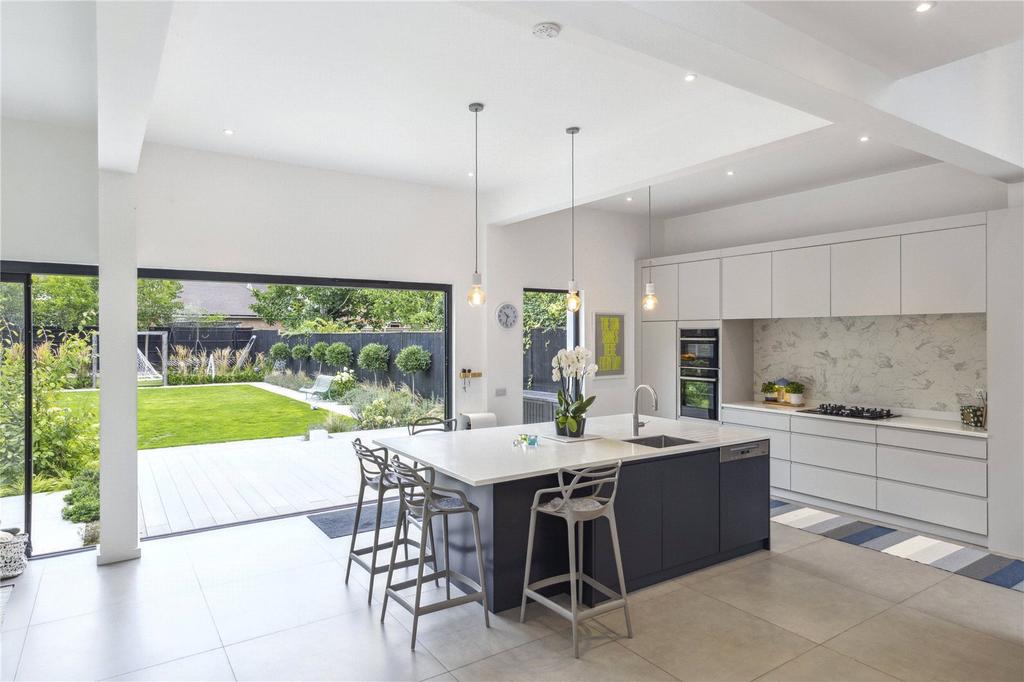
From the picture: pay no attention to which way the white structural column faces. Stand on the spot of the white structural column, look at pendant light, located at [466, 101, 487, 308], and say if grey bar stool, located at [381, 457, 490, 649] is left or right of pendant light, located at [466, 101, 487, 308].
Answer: right

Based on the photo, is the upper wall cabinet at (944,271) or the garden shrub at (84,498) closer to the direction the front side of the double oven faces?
the garden shrub

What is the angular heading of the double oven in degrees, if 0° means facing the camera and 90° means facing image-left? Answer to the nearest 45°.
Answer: approximately 45°

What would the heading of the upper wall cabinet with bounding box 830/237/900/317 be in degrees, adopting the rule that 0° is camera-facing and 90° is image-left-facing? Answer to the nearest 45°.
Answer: approximately 45°

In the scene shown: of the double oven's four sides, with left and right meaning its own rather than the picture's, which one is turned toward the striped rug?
left

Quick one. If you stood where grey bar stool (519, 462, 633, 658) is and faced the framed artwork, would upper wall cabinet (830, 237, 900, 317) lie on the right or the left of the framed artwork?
right

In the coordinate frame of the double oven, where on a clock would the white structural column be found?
The white structural column is roughly at 12 o'clock from the double oven.

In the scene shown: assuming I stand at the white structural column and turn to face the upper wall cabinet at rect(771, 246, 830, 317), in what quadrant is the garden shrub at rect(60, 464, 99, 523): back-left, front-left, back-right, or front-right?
back-left

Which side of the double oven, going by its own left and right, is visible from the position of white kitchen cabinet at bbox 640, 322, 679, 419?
right

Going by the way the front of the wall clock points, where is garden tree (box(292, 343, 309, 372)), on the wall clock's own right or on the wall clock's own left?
on the wall clock's own right

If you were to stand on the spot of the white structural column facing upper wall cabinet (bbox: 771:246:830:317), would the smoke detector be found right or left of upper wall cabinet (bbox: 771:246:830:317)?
right
